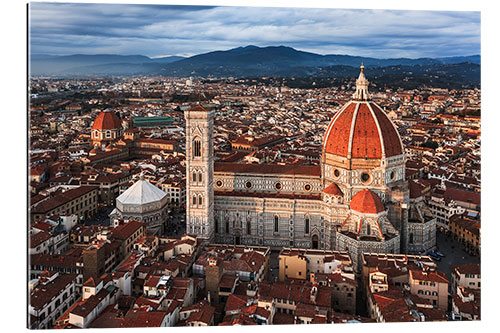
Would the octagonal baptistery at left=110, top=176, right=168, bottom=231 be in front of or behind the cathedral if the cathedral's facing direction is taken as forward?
in front

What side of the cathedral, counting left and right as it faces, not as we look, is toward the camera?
left

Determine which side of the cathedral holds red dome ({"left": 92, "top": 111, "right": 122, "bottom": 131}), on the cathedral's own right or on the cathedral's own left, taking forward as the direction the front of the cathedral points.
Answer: on the cathedral's own right

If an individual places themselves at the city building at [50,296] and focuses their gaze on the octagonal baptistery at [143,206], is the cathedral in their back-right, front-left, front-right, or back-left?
front-right

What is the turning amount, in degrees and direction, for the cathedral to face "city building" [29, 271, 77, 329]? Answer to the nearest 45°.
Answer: approximately 45° to its left

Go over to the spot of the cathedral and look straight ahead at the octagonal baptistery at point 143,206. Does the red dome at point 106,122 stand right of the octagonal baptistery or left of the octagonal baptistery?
right
